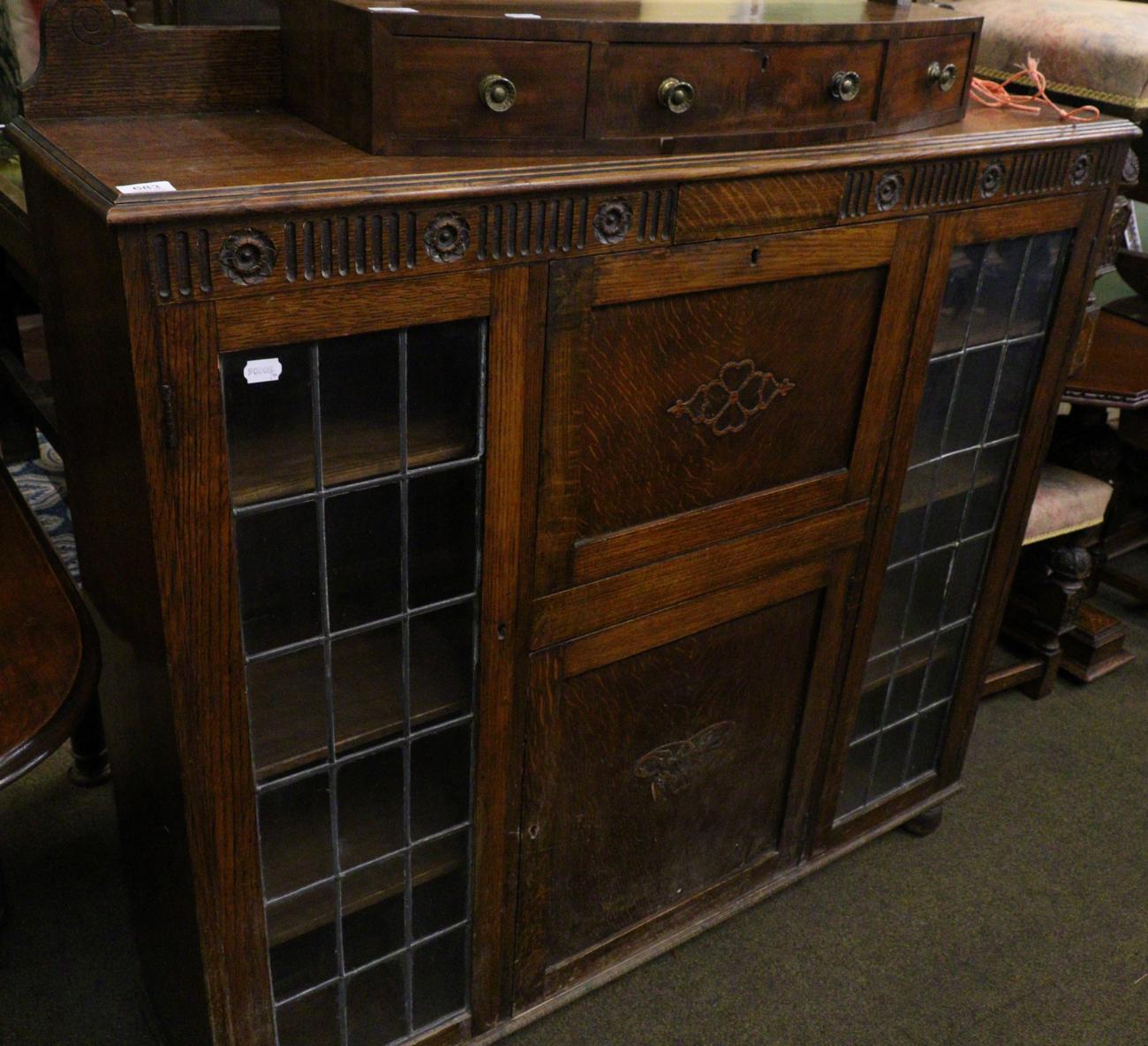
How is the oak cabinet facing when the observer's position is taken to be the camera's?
facing the viewer and to the right of the viewer

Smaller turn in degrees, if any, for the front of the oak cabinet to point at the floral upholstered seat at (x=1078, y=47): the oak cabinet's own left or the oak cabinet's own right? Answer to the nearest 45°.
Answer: approximately 90° to the oak cabinet's own left

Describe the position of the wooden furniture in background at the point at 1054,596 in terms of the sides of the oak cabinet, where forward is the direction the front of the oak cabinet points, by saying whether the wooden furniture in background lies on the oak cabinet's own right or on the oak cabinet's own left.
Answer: on the oak cabinet's own left
